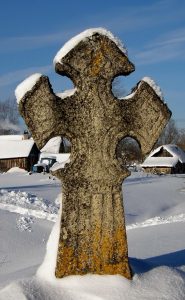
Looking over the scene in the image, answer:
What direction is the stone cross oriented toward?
toward the camera
